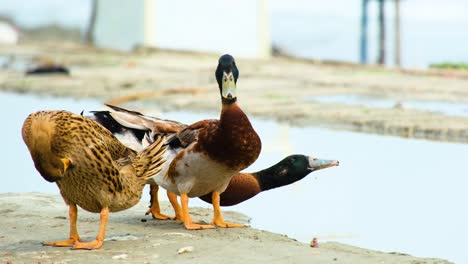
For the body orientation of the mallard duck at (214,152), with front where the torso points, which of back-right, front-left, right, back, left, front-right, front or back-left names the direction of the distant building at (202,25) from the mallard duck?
back-left

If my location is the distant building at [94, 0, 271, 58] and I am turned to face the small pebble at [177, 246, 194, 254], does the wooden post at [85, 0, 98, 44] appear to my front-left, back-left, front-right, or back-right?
back-right

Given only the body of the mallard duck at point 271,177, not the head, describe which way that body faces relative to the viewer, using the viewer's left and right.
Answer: facing to the right of the viewer

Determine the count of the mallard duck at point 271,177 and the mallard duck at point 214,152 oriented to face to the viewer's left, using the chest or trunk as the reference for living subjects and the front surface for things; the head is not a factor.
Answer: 0

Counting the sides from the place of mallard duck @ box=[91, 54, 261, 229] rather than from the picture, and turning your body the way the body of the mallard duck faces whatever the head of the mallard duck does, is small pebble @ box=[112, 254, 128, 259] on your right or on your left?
on your right

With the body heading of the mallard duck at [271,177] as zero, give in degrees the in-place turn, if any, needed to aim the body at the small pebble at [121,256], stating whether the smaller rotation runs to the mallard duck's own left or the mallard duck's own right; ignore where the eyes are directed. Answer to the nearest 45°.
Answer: approximately 135° to the mallard duck's own right

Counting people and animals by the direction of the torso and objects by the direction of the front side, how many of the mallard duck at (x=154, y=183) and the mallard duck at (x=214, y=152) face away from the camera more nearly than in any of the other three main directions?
0

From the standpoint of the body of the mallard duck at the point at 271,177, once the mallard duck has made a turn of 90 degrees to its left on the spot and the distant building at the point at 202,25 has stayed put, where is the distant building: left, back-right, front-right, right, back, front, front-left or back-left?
front

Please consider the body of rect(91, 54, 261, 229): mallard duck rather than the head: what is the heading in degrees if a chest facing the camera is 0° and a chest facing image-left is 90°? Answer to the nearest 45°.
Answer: approximately 315°
